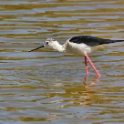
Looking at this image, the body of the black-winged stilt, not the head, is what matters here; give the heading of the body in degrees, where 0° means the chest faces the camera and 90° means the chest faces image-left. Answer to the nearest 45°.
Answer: approximately 90°
